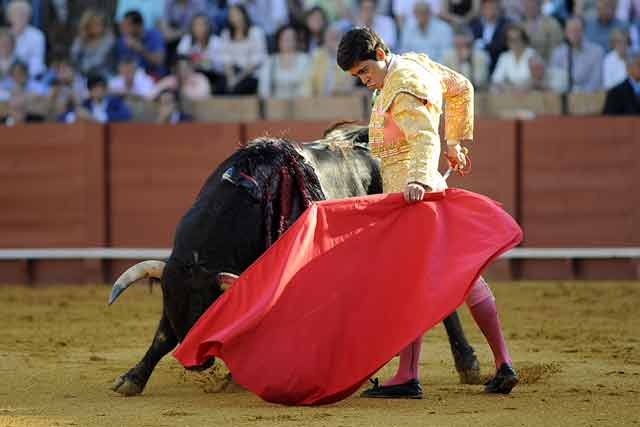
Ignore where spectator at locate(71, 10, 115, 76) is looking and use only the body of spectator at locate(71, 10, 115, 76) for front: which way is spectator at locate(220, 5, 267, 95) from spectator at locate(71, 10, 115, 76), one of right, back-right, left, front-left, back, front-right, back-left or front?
front-left

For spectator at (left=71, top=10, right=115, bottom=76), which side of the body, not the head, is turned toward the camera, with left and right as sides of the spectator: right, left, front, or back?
front

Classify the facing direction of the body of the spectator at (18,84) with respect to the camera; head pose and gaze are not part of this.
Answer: toward the camera

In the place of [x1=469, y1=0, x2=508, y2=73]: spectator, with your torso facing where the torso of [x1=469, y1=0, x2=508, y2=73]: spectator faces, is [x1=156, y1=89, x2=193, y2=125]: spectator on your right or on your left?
on your right

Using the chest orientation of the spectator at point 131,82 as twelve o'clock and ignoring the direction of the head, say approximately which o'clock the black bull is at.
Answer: The black bull is roughly at 12 o'clock from the spectator.

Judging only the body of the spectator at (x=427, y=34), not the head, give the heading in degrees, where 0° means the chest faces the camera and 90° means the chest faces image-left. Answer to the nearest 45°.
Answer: approximately 0°

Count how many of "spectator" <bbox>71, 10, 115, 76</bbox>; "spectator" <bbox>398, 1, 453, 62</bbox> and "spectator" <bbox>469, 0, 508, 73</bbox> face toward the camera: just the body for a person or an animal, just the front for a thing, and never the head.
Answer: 3

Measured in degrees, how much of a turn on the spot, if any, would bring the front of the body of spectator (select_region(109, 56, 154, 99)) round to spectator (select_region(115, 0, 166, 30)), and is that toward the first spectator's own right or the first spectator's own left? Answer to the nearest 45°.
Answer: approximately 180°

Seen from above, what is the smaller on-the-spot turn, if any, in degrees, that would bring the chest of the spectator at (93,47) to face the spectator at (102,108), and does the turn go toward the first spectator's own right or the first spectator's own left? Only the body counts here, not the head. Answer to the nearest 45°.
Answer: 0° — they already face them

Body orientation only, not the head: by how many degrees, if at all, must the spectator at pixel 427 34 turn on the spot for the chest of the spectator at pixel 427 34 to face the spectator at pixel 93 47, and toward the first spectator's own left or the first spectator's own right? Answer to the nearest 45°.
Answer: approximately 90° to the first spectator's own right

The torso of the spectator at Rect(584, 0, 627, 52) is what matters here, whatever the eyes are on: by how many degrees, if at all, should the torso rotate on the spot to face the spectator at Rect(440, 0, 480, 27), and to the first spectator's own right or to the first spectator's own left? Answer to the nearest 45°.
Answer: approximately 90° to the first spectator's own right

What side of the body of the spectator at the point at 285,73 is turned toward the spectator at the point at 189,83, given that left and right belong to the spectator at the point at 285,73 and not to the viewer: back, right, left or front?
right
